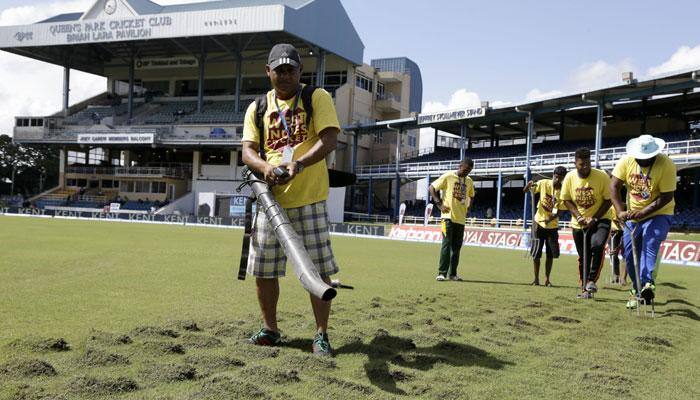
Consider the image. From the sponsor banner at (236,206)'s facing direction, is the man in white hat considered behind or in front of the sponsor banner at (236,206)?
in front

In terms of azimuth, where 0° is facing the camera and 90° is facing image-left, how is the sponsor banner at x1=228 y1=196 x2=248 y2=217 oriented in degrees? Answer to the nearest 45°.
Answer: approximately 0°
